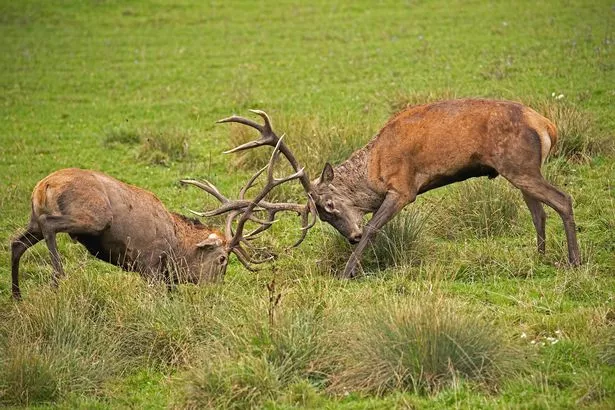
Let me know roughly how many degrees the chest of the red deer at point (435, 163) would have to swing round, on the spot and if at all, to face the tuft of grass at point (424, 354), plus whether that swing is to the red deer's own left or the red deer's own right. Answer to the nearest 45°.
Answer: approximately 90° to the red deer's own left

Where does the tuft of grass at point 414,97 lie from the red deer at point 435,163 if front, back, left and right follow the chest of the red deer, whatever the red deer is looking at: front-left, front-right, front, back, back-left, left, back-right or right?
right

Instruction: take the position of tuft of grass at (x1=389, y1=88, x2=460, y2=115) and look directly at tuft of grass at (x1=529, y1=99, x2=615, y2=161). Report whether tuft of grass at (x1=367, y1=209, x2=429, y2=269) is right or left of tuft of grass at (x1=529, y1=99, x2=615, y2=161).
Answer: right

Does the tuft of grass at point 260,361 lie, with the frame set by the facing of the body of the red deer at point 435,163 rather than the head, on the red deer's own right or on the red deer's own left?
on the red deer's own left

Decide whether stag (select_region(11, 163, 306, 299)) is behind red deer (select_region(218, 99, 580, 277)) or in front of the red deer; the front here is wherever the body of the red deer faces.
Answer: in front

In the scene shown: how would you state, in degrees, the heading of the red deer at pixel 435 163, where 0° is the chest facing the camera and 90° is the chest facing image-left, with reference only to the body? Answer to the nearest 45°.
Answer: approximately 90°

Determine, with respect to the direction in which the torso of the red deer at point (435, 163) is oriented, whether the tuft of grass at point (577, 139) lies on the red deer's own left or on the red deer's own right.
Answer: on the red deer's own right

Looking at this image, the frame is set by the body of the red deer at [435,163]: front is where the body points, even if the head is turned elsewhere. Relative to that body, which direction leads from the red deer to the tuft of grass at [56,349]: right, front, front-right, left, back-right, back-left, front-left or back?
front-left

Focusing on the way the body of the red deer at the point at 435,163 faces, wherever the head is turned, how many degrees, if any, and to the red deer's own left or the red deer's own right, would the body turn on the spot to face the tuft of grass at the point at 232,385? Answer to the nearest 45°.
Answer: approximately 45° to the red deer's own left

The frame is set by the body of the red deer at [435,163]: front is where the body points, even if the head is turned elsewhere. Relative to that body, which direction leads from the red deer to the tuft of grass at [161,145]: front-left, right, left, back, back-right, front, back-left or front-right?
front-right
